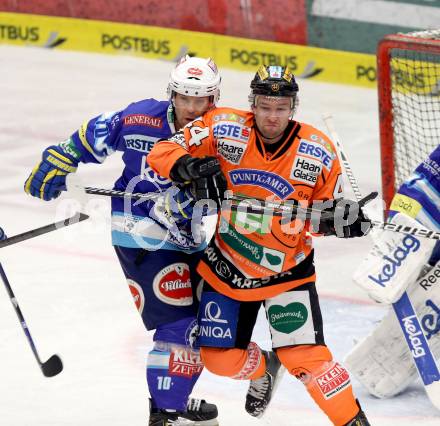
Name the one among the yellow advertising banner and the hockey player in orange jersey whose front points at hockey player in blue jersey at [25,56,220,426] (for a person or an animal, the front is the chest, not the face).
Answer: the yellow advertising banner

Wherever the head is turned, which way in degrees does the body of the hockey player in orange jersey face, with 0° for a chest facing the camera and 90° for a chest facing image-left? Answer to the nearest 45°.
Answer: approximately 0°

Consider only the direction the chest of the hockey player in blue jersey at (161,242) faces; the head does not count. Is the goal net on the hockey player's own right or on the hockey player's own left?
on the hockey player's own left

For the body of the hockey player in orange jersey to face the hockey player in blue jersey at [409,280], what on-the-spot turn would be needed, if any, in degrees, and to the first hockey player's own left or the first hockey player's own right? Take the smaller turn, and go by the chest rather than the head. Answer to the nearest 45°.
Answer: approximately 135° to the first hockey player's own left

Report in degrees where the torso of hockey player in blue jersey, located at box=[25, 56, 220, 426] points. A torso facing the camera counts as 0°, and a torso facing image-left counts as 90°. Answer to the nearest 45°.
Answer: approximately 315°

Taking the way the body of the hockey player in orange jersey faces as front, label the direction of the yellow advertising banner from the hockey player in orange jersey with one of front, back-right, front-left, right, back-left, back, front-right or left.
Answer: back

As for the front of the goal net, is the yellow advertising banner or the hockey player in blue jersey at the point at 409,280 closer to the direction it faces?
the hockey player in blue jersey

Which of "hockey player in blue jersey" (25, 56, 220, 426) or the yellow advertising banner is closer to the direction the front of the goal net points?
the hockey player in blue jersey

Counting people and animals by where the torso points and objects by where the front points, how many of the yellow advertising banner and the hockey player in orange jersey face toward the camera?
2

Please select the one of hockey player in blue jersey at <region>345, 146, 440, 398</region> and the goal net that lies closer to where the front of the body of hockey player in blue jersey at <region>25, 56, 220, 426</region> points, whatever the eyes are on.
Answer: the hockey player in blue jersey

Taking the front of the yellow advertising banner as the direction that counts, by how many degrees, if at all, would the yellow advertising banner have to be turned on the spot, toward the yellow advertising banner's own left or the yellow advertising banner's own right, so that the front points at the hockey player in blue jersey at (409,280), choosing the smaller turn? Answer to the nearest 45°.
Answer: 0° — it already faces them
